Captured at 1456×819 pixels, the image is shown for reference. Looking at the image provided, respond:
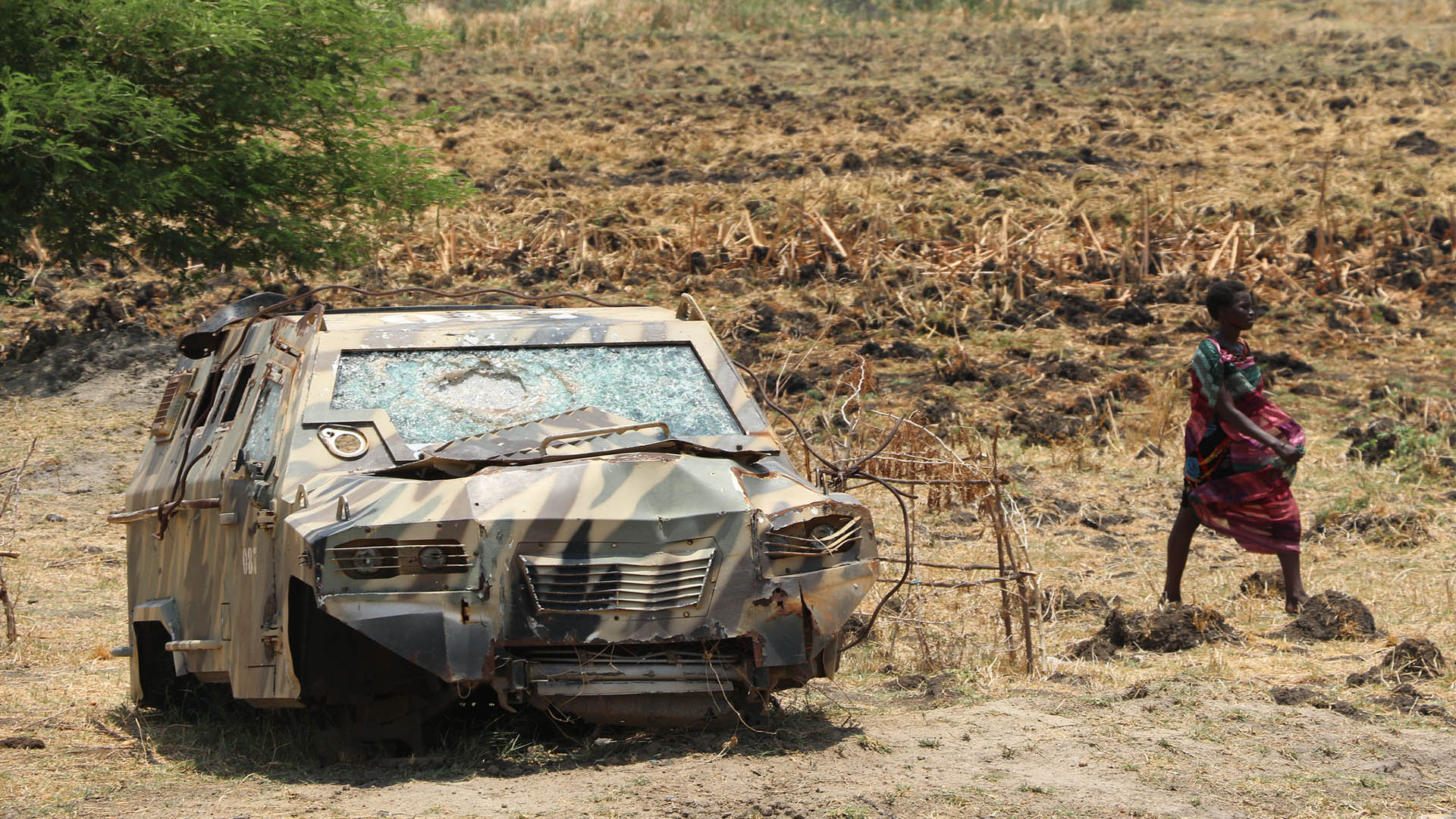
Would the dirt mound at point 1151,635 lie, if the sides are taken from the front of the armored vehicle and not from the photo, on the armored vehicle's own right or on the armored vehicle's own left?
on the armored vehicle's own left

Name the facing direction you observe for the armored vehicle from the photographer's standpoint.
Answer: facing the viewer and to the right of the viewer

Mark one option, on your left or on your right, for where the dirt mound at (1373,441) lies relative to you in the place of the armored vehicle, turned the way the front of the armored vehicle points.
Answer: on your left

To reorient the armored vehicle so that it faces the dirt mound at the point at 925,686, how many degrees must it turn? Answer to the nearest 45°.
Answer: approximately 90° to its left

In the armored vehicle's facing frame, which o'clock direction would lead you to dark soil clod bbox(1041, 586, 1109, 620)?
The dark soil clod is roughly at 9 o'clock from the armored vehicle.

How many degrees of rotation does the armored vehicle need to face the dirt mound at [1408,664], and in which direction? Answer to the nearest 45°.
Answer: approximately 45° to its left

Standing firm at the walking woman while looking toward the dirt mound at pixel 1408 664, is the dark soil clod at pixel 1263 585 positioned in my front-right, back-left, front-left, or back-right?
back-left

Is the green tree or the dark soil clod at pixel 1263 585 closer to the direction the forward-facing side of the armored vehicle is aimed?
the dark soil clod

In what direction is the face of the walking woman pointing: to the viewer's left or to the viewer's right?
to the viewer's right

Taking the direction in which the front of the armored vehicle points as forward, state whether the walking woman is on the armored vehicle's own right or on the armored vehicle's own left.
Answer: on the armored vehicle's own left

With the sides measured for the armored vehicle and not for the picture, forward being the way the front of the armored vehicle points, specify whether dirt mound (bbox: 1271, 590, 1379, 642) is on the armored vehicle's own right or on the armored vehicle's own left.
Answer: on the armored vehicle's own left
